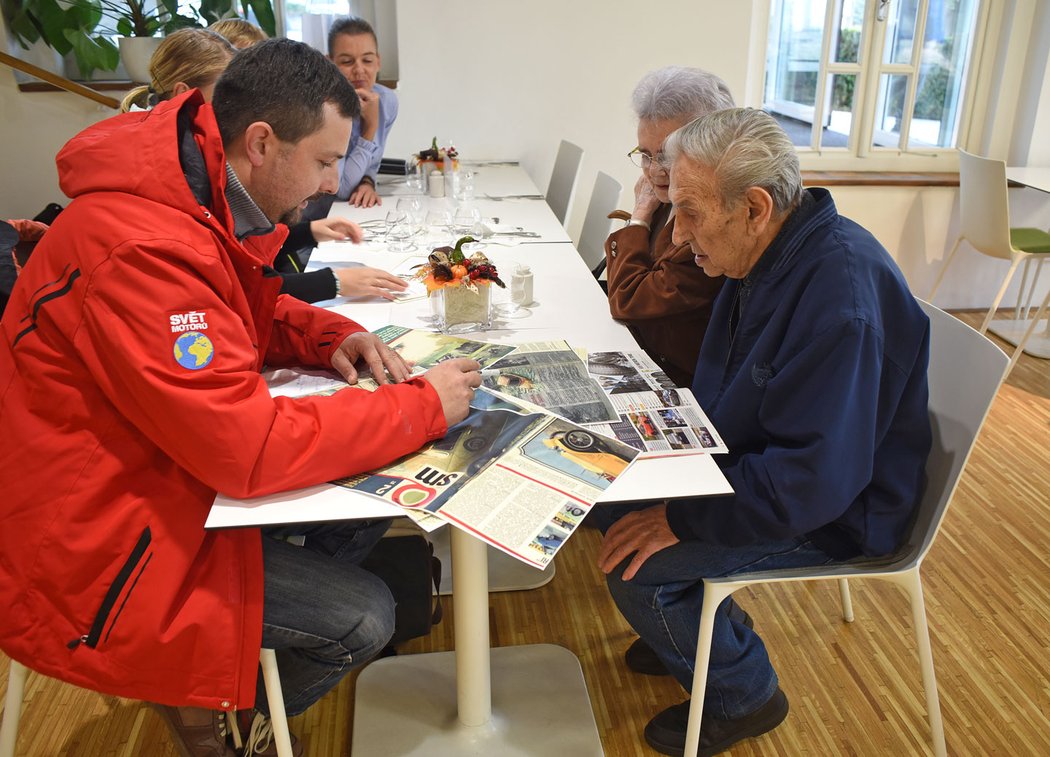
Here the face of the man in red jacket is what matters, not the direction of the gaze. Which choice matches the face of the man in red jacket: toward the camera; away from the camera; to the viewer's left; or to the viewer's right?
to the viewer's right

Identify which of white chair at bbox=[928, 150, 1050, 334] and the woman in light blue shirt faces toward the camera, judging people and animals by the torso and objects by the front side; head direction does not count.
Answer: the woman in light blue shirt

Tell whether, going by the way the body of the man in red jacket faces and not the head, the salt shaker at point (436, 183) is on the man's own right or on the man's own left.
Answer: on the man's own left

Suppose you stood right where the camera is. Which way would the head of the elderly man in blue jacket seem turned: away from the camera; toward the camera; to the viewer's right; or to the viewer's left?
to the viewer's left

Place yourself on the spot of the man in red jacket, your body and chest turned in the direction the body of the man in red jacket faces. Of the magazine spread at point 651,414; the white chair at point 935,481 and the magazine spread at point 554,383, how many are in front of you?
3

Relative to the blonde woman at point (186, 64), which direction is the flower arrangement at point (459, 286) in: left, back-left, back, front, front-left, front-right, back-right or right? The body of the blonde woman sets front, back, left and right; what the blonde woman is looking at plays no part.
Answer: front-right

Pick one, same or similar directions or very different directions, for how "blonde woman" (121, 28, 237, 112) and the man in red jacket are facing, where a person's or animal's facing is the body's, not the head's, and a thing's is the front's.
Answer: same or similar directions

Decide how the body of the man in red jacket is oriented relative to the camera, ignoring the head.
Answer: to the viewer's right

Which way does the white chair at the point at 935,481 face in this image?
to the viewer's left

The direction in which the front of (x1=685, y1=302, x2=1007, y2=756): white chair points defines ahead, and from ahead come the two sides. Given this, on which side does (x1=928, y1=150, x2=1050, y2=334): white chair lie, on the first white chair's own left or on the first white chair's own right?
on the first white chair's own right

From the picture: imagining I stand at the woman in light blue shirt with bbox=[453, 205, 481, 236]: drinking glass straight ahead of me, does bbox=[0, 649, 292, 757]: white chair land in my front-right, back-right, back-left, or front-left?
front-right

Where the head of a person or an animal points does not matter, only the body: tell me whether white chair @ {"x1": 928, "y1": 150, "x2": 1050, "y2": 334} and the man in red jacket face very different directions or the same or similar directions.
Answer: same or similar directions

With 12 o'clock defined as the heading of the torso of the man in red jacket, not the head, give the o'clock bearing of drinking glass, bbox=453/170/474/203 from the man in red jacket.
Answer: The drinking glass is roughly at 10 o'clock from the man in red jacket.

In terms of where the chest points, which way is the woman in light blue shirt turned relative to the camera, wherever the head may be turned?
toward the camera

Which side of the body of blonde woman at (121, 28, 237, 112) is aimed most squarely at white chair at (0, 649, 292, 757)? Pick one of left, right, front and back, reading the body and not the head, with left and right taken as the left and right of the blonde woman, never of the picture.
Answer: right

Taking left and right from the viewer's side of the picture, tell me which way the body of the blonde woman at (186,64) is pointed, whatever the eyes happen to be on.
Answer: facing to the right of the viewer

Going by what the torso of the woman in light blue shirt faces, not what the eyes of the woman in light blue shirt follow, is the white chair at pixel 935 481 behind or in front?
in front

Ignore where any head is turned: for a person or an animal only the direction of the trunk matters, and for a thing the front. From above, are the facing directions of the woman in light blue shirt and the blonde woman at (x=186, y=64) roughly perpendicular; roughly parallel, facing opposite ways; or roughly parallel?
roughly perpendicular

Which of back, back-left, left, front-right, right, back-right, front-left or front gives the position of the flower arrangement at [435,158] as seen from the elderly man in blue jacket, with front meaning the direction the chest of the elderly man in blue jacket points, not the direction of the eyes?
front-right
